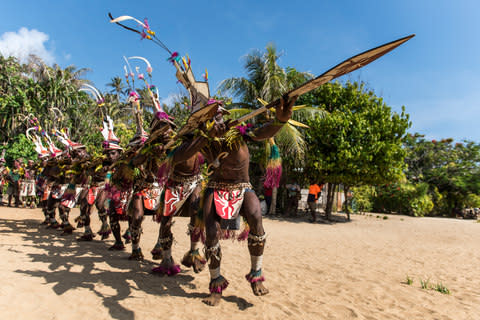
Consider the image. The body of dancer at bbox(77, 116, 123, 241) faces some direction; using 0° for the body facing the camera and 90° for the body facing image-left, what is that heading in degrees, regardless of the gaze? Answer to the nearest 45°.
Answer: approximately 45°

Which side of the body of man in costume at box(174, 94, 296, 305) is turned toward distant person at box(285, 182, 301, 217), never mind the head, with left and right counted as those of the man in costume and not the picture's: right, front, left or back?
back

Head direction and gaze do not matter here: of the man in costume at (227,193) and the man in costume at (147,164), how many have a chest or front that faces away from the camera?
0

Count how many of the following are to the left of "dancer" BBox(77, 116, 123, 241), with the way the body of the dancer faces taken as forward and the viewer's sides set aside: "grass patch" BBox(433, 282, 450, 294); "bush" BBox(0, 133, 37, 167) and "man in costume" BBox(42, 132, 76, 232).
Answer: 1

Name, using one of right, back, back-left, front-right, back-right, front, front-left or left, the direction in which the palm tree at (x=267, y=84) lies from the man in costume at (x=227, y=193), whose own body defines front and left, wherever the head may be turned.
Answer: back

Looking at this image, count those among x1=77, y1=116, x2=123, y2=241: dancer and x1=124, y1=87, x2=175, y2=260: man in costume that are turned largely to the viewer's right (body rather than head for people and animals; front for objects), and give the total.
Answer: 0

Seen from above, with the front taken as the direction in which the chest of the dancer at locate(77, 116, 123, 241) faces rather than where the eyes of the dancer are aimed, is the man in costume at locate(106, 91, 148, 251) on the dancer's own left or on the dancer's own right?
on the dancer's own left

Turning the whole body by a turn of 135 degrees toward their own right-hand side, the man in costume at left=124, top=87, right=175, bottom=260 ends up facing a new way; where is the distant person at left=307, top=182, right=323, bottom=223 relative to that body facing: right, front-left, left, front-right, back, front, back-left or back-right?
front-right

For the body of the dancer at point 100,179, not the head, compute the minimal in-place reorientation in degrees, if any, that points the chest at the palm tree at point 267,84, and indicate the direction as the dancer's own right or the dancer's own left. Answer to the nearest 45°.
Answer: approximately 180°

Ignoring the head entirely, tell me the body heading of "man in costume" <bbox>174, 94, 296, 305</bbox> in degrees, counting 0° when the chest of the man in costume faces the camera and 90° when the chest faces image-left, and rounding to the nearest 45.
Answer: approximately 0°

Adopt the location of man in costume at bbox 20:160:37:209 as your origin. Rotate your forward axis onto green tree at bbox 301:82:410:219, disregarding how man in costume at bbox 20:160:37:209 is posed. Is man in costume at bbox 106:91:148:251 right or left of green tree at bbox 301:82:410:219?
right

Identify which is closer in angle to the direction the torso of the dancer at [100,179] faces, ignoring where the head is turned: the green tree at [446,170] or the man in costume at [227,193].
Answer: the man in costume

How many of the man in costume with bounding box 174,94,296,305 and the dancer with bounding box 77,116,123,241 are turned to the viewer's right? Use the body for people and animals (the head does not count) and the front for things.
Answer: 0

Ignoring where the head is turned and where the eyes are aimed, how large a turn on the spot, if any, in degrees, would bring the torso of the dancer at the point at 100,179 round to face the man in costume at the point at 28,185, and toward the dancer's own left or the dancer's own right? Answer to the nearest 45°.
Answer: approximately 135° to the dancer's own right

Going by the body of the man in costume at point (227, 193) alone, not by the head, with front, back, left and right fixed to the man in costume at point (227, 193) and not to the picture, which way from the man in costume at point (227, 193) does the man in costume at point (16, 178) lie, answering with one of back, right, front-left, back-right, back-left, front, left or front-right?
back-right
